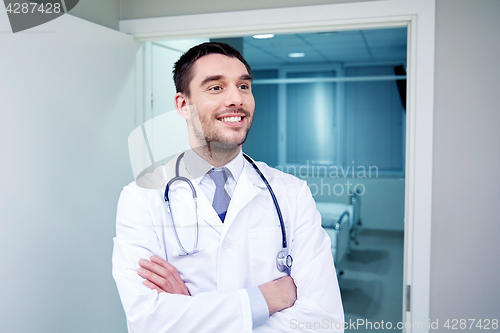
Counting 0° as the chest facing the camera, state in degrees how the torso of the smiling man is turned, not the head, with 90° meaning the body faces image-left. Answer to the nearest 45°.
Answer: approximately 0°

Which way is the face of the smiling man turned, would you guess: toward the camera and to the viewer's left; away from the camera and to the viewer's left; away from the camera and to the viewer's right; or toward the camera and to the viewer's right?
toward the camera and to the viewer's right

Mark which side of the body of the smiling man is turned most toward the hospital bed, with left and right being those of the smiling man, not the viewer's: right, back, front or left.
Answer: back
